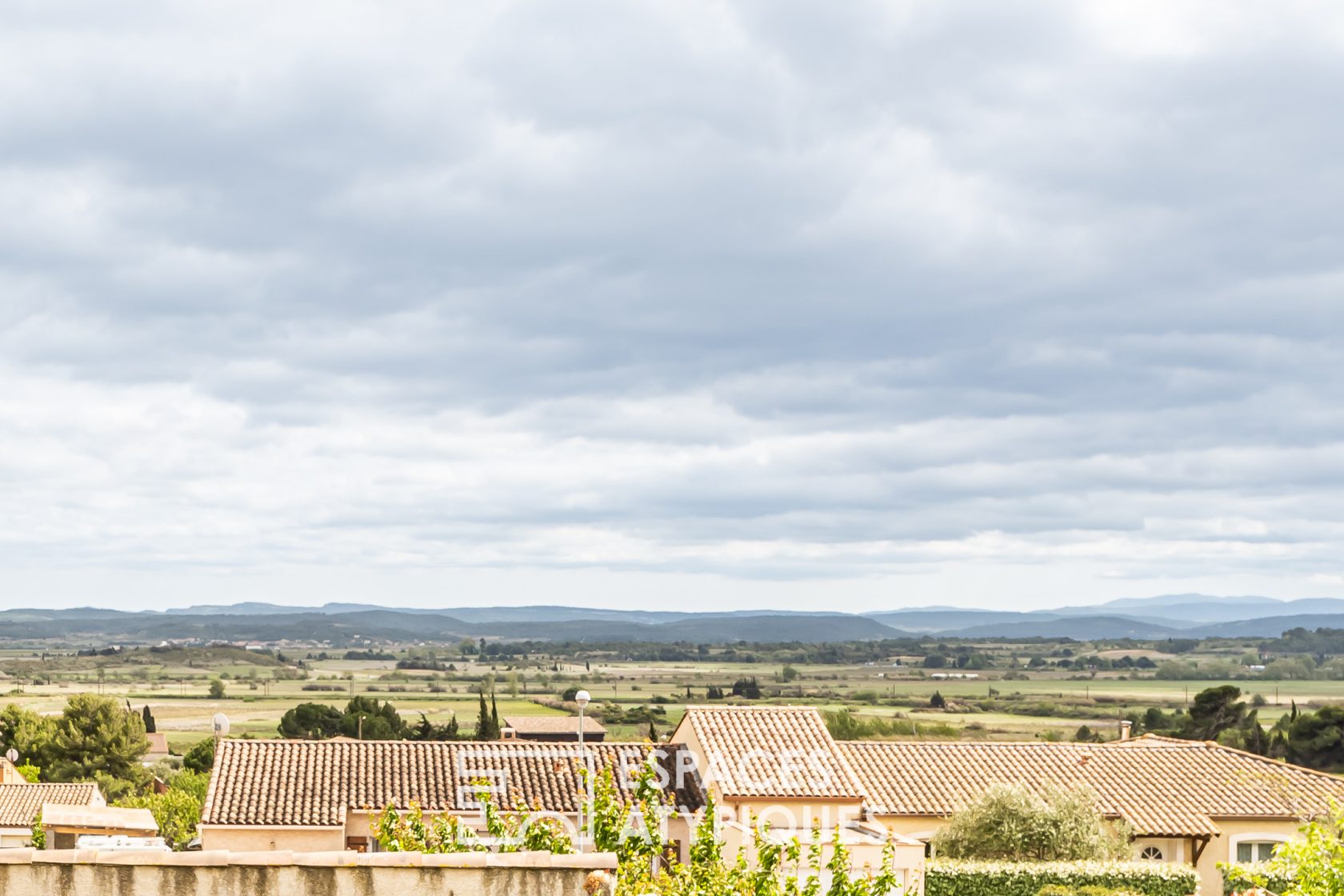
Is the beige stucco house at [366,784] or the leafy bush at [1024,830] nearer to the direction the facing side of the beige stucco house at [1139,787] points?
the leafy bush

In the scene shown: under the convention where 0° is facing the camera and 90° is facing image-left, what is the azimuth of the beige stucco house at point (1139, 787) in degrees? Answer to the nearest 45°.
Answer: approximately 0°

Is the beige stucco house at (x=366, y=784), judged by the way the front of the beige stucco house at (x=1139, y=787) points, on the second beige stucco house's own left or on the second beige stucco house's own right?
on the second beige stucco house's own right

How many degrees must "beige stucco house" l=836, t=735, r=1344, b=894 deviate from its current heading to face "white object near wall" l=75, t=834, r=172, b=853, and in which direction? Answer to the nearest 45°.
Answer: approximately 45° to its right

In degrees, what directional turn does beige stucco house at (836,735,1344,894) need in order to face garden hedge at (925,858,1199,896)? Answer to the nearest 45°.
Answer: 0° — it already faces it
